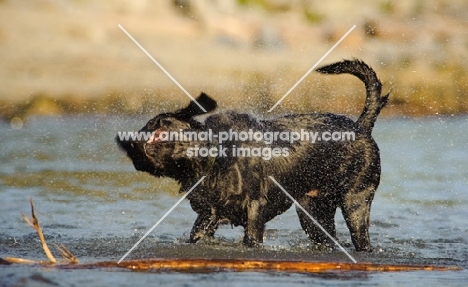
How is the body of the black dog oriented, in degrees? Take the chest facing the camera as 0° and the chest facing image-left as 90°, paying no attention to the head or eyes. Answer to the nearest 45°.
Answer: approximately 90°
